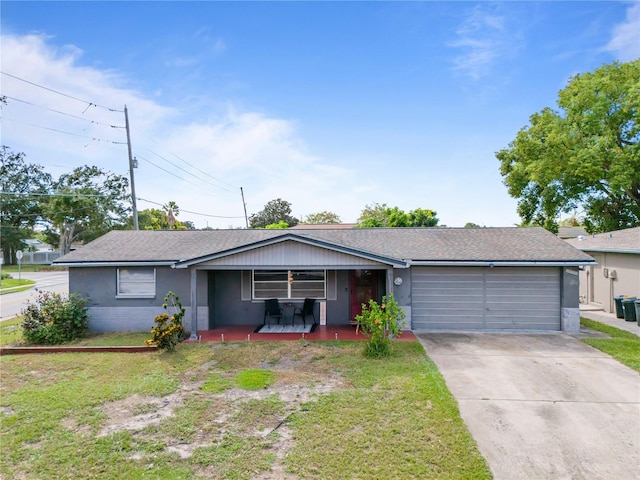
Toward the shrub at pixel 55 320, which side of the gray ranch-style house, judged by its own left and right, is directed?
right

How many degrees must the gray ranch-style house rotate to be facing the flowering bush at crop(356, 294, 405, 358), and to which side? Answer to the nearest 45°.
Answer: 0° — it already faces it

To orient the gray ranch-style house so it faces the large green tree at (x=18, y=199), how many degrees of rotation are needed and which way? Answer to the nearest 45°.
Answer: approximately 135° to its right

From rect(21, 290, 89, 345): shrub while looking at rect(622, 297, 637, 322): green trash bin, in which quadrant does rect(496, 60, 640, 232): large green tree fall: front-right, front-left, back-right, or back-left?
front-left

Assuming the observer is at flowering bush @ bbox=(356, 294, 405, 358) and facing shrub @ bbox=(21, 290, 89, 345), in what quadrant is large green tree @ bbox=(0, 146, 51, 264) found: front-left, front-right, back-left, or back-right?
front-right

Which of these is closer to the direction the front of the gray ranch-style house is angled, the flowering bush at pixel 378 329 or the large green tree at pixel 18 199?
the flowering bush

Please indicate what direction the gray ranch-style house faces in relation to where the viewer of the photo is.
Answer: facing the viewer

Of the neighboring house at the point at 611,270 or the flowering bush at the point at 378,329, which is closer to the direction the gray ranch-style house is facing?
the flowering bush

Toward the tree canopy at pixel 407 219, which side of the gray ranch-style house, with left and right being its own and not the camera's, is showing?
back
